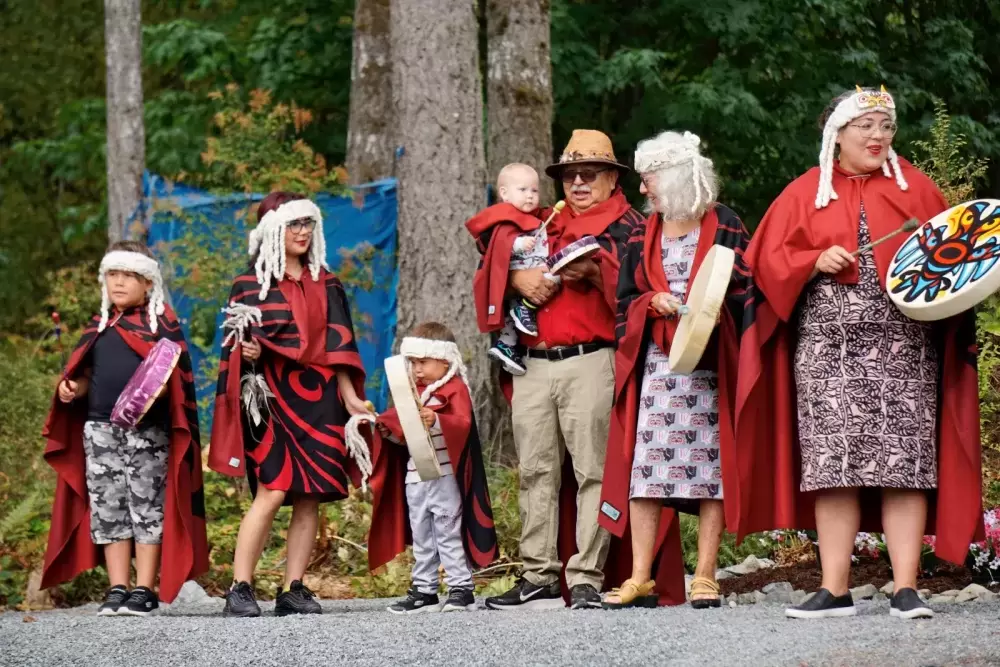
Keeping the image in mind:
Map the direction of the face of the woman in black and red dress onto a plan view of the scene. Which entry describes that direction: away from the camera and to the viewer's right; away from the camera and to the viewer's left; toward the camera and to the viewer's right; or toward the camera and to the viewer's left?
toward the camera and to the viewer's right

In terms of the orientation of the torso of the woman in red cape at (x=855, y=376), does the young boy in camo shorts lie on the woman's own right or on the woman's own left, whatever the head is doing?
on the woman's own right

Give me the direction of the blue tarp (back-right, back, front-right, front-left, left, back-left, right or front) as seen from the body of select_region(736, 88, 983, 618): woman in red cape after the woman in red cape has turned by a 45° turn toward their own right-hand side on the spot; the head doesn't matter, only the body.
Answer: right

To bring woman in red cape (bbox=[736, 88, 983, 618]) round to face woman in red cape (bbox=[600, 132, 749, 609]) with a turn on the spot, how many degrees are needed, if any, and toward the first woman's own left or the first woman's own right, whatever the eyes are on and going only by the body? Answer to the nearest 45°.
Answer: approximately 135° to the first woman's own right

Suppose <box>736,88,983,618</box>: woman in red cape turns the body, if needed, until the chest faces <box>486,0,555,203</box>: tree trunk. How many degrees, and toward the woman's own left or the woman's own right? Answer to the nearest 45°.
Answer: approximately 135° to the woman's own right

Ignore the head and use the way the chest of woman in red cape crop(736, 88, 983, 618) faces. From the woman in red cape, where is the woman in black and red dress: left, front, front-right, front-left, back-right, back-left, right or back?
right

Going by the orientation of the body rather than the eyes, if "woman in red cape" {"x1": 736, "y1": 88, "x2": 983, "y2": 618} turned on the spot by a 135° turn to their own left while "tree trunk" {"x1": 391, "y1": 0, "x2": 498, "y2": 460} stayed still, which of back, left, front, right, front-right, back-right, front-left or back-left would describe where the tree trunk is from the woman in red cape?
left

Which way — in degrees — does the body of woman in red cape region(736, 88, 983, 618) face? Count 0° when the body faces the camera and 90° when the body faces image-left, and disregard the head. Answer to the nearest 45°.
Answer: approximately 0°

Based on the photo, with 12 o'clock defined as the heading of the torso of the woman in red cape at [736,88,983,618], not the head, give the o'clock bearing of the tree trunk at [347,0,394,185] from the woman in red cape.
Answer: The tree trunk is roughly at 5 o'clock from the woman in red cape.
